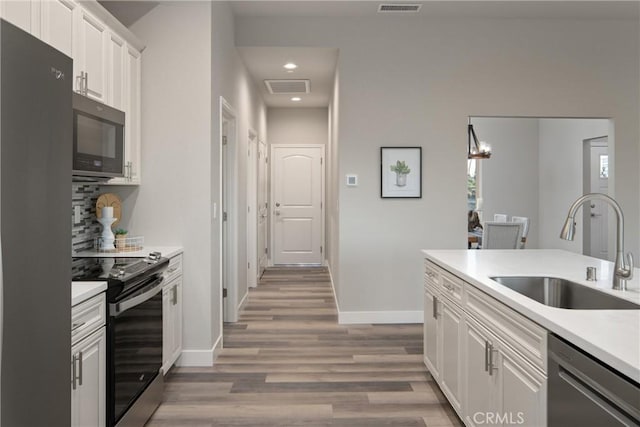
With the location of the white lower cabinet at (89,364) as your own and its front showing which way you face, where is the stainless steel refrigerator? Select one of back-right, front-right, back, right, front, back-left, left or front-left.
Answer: front-right

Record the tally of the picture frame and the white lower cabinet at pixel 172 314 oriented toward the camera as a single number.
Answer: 1

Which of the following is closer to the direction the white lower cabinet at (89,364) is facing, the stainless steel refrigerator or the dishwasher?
the dishwasher

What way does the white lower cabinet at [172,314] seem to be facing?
to the viewer's right

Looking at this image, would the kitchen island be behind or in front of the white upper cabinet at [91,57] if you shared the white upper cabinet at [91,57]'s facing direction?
in front

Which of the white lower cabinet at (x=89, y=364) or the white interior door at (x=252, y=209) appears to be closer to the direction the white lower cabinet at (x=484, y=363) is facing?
the white lower cabinet

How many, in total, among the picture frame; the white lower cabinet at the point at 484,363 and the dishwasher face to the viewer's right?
0

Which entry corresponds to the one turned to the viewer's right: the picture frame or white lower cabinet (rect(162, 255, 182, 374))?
the white lower cabinet

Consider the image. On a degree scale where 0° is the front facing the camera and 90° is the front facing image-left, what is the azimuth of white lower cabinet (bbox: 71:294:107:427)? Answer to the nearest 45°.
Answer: approximately 315°

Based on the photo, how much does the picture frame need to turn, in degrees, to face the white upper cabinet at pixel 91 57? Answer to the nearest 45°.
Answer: approximately 45° to its right

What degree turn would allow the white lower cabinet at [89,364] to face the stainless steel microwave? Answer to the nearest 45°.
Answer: approximately 135° to its left

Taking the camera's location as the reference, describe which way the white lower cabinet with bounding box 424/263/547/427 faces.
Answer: facing the viewer and to the left of the viewer

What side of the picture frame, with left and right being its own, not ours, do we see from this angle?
front
